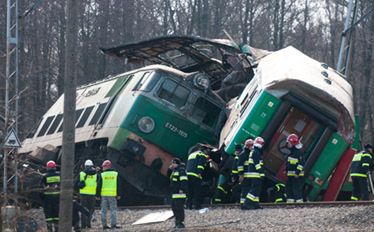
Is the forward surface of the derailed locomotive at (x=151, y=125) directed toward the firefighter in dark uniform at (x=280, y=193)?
yes

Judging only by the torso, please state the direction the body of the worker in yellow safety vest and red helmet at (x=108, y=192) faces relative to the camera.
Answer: away from the camera

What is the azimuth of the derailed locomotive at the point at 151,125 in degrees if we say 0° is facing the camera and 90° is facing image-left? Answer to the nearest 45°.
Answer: approximately 315°

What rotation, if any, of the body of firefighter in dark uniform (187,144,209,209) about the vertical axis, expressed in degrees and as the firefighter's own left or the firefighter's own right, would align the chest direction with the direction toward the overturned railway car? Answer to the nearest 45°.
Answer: approximately 45° to the firefighter's own right

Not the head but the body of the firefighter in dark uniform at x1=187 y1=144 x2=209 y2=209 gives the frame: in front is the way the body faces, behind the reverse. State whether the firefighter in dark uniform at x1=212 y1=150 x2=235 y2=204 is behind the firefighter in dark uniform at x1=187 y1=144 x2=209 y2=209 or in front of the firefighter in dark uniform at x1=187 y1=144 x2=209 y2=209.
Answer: in front

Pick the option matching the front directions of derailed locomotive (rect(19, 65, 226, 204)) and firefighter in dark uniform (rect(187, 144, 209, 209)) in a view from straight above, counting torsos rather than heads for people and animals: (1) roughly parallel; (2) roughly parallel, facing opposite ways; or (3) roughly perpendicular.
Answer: roughly perpendicular

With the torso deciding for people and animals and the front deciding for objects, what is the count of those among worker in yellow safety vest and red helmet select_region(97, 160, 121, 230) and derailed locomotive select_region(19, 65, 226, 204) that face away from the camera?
1

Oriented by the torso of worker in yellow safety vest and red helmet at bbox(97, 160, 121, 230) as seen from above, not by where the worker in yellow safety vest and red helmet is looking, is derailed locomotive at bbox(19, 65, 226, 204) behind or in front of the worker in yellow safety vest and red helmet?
in front

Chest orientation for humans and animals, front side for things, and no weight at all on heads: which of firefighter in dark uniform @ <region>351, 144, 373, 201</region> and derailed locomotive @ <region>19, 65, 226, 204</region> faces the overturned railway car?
the derailed locomotive

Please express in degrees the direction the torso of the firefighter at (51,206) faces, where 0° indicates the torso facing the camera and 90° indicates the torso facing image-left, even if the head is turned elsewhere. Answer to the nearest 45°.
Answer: approximately 180°

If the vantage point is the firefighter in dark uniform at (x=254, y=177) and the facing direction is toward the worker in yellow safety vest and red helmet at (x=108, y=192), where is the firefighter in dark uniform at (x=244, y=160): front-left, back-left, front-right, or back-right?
front-right

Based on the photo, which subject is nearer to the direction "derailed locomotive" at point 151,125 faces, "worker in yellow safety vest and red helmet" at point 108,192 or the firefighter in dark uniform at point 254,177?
the firefighter in dark uniform

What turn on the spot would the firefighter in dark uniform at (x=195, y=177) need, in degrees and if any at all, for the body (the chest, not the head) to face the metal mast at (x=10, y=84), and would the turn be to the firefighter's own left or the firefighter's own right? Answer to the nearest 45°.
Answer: approximately 135° to the firefighter's own left

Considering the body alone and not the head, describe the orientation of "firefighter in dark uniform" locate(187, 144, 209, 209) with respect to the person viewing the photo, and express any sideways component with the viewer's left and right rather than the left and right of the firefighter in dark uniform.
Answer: facing away from the viewer and to the right of the viewer
